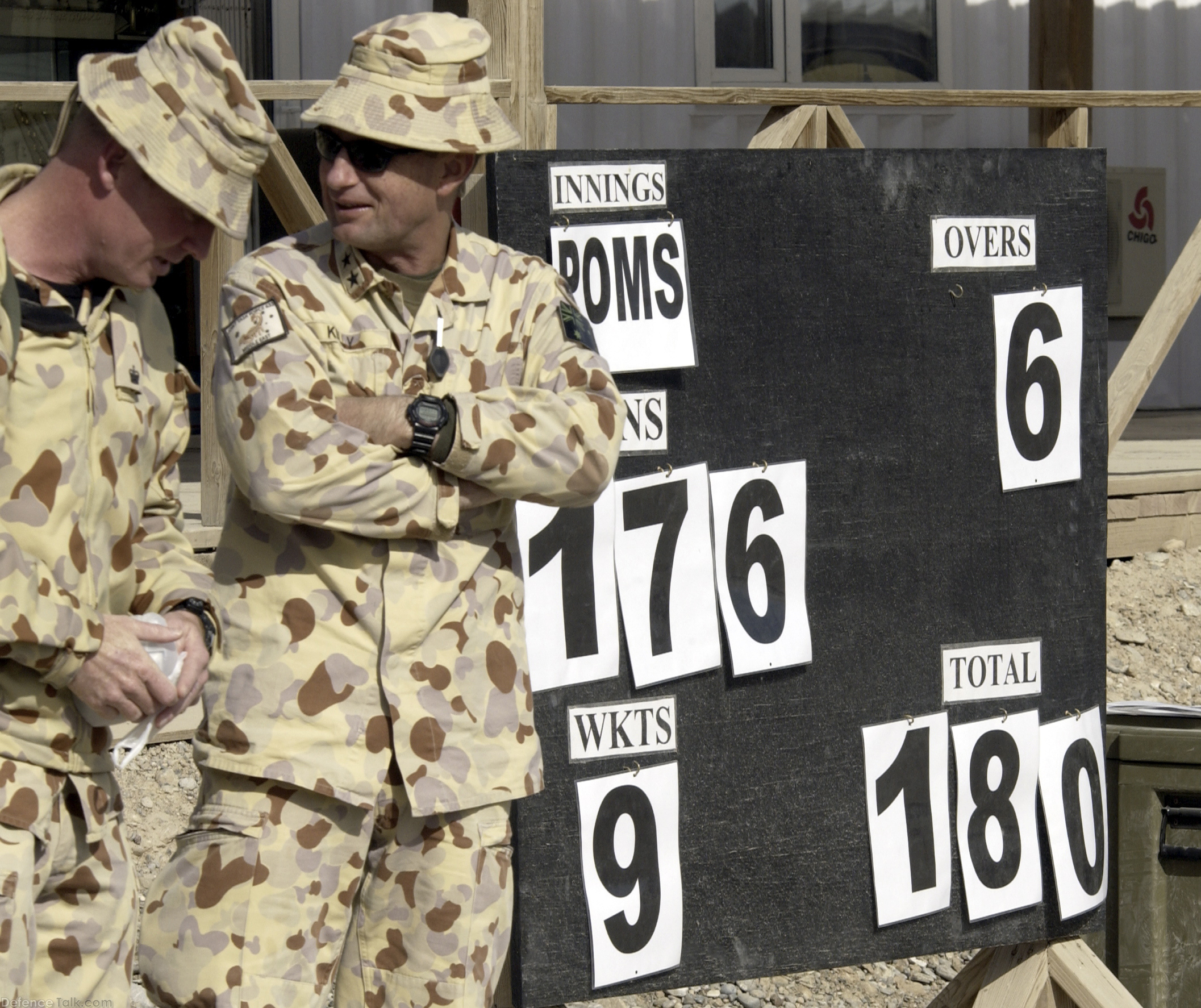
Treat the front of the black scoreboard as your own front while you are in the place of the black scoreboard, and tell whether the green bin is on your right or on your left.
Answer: on your left

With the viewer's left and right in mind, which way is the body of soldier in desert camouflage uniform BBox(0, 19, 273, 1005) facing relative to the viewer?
facing the viewer and to the right of the viewer

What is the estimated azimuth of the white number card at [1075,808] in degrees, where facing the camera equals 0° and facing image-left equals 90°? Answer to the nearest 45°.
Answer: approximately 315°

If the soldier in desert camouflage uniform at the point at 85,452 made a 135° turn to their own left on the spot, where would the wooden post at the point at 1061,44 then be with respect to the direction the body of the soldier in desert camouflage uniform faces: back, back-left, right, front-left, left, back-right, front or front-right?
front-right

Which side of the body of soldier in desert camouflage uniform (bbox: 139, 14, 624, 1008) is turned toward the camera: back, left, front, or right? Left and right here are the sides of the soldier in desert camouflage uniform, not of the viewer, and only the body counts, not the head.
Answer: front

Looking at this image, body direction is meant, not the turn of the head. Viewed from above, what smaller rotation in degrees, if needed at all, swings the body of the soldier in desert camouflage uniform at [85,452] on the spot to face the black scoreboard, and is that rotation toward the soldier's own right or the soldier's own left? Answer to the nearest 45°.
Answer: approximately 90° to the soldier's own left

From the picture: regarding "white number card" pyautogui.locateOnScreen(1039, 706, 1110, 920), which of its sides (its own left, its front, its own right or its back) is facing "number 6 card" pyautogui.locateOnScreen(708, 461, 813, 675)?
right
